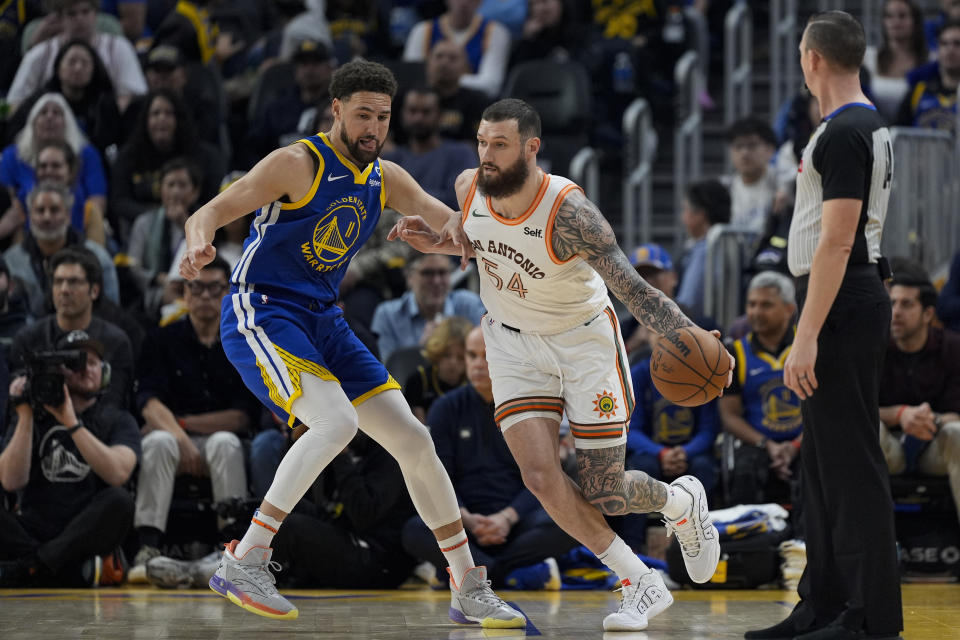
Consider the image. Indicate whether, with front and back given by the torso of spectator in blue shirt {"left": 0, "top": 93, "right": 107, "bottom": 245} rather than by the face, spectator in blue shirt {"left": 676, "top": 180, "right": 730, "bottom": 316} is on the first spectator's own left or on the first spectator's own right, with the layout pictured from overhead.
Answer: on the first spectator's own left

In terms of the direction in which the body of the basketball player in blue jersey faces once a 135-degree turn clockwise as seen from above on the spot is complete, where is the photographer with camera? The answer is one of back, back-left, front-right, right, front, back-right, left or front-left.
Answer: front-right

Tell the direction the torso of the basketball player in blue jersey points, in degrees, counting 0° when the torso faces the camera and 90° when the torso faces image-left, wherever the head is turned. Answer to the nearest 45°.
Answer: approximately 315°

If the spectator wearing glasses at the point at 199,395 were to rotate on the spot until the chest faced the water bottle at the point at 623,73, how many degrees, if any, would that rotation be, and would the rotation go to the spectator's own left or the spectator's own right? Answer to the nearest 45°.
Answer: approximately 135° to the spectator's own left

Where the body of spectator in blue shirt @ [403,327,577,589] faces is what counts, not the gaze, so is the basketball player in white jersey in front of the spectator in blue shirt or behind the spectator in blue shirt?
in front

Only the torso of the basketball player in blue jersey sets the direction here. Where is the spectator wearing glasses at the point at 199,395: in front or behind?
behind

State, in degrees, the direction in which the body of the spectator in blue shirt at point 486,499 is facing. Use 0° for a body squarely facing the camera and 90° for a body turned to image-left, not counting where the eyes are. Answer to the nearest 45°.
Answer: approximately 0°

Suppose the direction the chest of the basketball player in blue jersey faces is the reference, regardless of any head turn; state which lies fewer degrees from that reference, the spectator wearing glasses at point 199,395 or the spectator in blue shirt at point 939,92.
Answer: the spectator in blue shirt

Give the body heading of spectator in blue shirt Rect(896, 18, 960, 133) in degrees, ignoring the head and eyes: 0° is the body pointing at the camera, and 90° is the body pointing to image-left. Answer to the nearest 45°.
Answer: approximately 0°

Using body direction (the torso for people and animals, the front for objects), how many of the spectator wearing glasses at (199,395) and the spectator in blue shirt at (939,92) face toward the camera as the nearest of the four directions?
2

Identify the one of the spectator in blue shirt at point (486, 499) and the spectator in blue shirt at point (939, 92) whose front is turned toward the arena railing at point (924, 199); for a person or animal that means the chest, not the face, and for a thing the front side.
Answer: the spectator in blue shirt at point (939, 92)

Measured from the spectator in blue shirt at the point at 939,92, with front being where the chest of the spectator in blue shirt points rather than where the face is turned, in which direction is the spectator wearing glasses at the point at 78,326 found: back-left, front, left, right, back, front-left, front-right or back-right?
front-right
